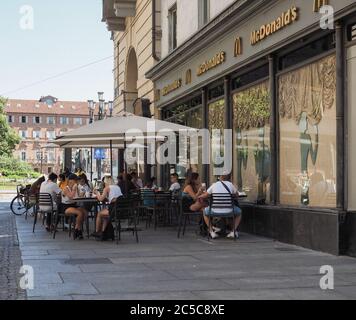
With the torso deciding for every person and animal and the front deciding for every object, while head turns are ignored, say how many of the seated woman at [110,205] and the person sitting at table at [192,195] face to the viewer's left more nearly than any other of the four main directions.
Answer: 1

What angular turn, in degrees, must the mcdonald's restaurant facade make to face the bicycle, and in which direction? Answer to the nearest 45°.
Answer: approximately 90° to its right

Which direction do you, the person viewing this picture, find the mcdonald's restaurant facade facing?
facing the viewer and to the left of the viewer
